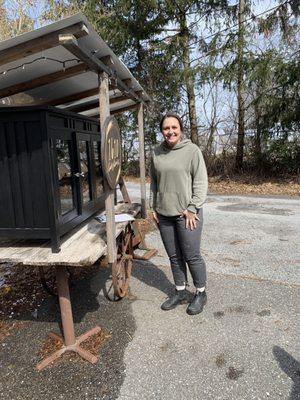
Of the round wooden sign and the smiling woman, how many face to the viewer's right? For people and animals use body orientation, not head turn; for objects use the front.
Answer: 1

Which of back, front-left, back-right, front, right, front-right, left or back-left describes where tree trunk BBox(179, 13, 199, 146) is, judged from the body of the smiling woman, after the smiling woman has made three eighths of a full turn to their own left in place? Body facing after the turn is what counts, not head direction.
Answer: left

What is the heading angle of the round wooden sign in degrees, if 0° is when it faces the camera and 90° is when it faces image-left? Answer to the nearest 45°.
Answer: approximately 270°

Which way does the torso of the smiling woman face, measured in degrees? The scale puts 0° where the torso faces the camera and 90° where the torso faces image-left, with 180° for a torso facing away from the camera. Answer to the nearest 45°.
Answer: approximately 45°
